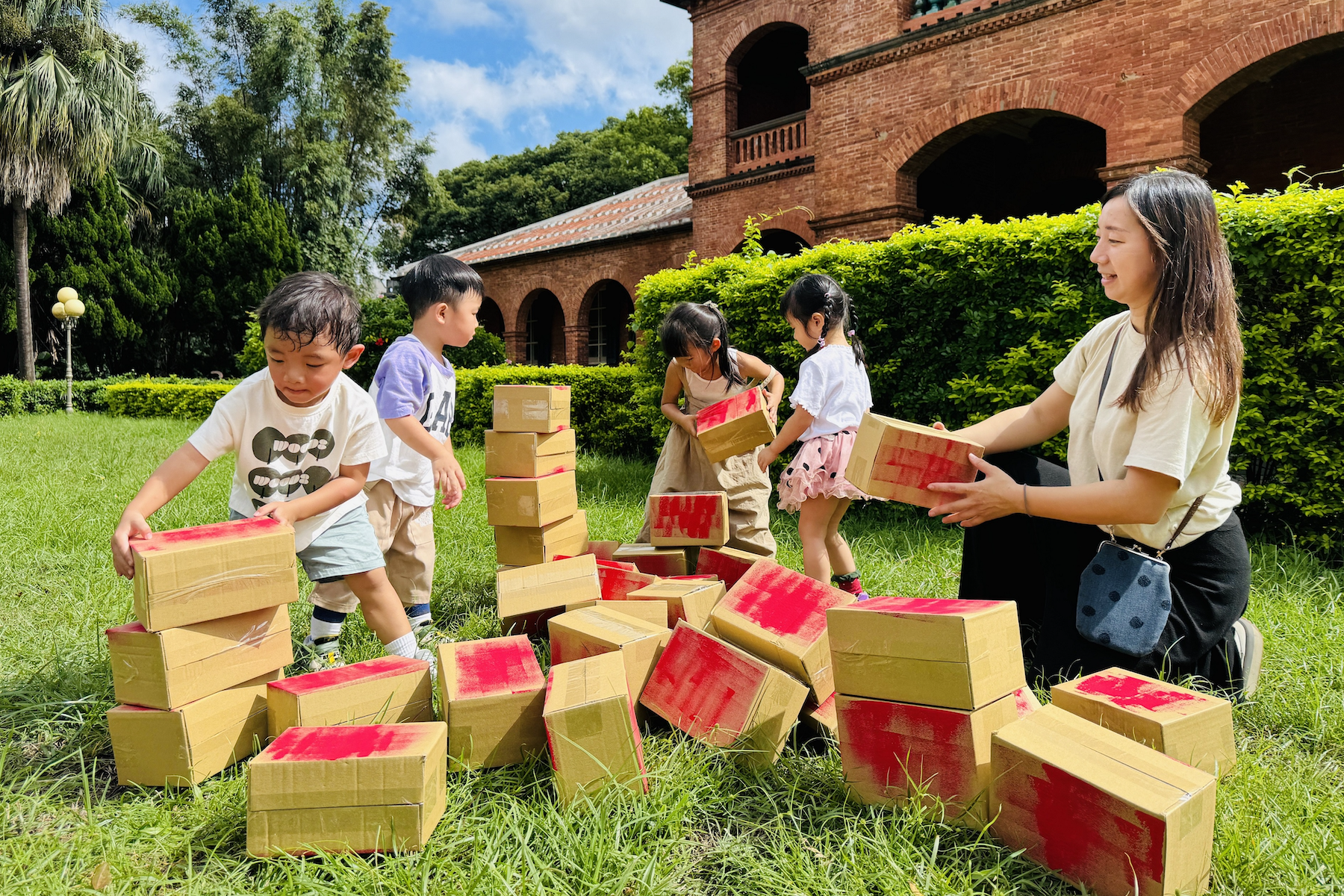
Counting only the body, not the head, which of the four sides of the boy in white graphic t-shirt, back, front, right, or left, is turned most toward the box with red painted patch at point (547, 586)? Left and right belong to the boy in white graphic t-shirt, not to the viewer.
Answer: left

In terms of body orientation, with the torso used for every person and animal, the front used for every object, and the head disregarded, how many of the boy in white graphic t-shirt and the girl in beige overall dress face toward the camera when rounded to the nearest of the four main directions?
2

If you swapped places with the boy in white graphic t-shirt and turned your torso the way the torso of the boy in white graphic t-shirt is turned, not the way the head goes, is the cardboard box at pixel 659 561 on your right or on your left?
on your left

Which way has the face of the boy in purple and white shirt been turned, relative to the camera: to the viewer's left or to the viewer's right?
to the viewer's right

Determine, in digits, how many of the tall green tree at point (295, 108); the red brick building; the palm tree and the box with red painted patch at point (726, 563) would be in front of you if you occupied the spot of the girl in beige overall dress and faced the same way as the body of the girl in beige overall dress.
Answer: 1

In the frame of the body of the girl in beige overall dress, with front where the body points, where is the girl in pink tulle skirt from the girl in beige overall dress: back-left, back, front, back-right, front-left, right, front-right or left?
front-left

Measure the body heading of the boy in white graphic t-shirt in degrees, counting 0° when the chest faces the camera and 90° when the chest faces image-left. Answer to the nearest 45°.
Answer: approximately 0°

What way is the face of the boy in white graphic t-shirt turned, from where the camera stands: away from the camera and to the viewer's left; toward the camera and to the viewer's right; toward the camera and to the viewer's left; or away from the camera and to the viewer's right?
toward the camera and to the viewer's left

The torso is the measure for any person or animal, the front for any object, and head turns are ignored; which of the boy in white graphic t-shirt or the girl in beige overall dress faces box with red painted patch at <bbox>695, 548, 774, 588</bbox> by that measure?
the girl in beige overall dress
